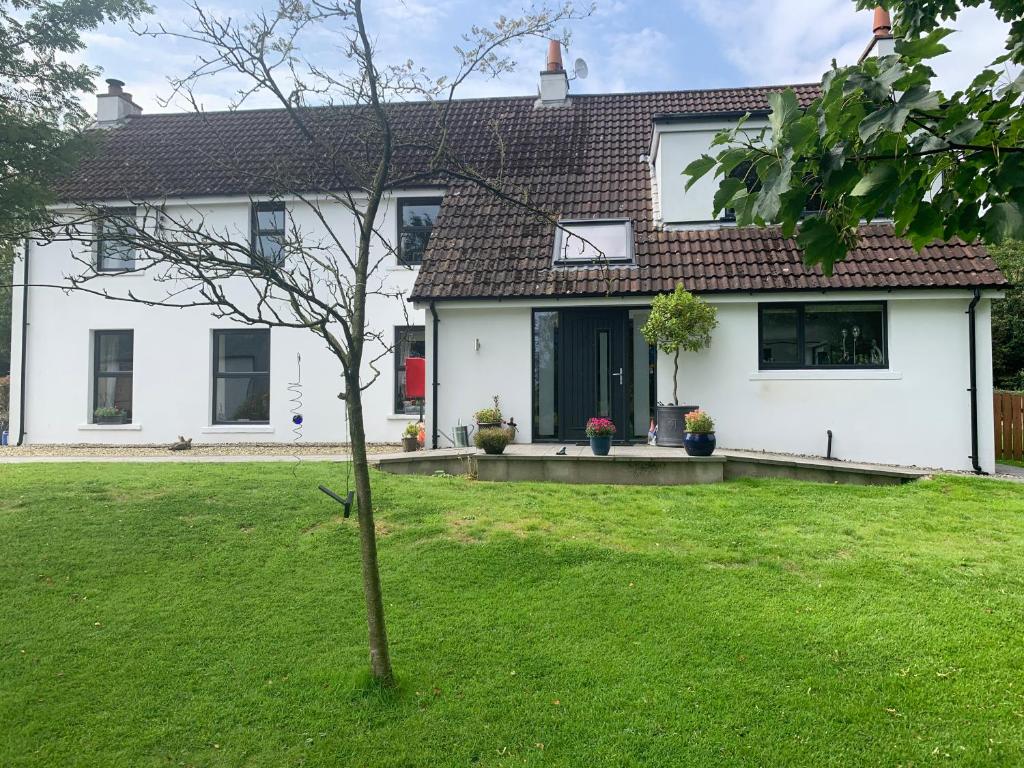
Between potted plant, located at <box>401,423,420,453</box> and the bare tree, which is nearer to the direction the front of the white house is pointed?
the bare tree

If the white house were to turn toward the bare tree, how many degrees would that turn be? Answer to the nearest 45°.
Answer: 0° — it already faces it

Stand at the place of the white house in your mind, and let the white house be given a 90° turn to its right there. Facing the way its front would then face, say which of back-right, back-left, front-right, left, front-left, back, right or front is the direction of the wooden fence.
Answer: back

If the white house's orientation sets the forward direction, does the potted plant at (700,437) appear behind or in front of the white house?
in front

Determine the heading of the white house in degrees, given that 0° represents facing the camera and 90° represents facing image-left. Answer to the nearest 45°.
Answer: approximately 0°
